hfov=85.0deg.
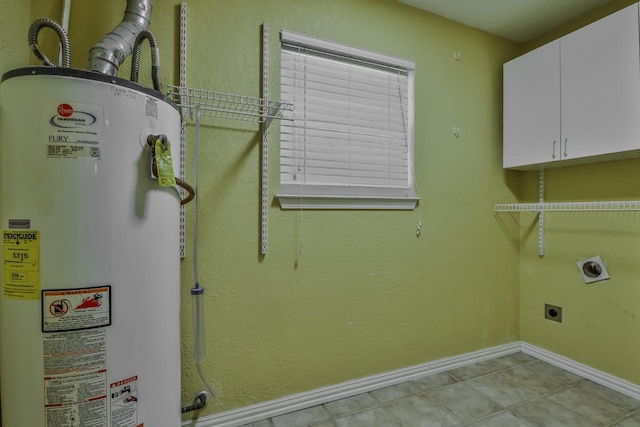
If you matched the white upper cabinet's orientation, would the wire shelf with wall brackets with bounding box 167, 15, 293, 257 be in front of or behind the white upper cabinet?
in front

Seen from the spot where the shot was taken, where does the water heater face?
facing the viewer

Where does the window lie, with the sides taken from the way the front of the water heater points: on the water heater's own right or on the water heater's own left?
on the water heater's own left

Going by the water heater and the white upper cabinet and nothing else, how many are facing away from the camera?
0

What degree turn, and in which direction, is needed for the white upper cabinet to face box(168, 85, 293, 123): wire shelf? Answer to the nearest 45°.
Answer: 0° — it already faces it

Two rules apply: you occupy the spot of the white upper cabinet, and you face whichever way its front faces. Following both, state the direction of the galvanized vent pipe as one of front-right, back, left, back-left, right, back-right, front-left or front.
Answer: front

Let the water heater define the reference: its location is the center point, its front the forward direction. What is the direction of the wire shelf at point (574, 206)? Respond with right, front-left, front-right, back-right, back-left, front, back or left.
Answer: left

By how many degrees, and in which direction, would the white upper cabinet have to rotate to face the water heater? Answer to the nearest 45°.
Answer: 0° — it already faces it

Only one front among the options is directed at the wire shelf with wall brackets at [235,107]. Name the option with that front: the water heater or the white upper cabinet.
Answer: the white upper cabinet

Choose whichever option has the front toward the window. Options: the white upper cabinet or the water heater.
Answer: the white upper cabinet

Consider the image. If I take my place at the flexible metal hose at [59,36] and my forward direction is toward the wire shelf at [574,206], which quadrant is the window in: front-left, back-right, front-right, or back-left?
front-left

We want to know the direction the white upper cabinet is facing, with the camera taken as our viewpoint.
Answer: facing the viewer and to the left of the viewer
